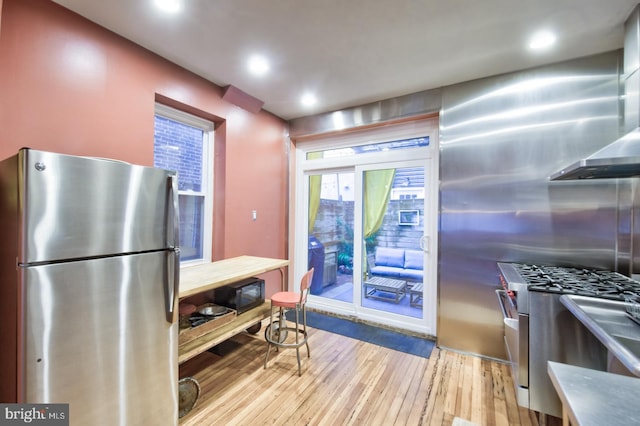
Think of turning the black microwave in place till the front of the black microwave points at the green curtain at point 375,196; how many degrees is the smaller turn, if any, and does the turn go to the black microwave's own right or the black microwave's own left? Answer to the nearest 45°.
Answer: approximately 45° to the black microwave's own left

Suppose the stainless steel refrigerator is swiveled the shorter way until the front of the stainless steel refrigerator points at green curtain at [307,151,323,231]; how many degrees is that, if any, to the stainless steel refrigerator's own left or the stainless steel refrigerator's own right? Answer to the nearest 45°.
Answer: approximately 90° to the stainless steel refrigerator's own left

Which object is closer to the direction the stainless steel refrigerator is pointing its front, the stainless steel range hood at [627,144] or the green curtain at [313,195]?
the stainless steel range hood

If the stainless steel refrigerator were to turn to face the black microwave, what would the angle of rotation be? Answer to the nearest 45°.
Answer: approximately 90° to its left

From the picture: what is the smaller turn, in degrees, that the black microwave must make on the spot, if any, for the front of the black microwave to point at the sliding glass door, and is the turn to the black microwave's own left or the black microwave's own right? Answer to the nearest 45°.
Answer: approximately 45° to the black microwave's own left

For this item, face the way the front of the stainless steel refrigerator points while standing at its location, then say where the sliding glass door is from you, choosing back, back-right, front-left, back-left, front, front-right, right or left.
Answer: front-left

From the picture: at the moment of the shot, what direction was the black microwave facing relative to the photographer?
facing the viewer and to the right of the viewer

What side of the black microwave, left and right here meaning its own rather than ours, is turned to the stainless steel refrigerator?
right

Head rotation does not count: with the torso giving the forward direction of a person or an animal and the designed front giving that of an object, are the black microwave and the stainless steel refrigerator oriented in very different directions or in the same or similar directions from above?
same or similar directions

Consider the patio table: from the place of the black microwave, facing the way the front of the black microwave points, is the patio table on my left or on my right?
on my left

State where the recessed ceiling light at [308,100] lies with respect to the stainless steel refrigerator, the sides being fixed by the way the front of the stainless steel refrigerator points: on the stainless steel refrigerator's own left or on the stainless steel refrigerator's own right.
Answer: on the stainless steel refrigerator's own left

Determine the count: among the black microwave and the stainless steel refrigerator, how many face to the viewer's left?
0

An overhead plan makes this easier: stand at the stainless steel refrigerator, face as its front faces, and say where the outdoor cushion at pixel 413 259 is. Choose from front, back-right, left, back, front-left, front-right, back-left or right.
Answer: front-left
